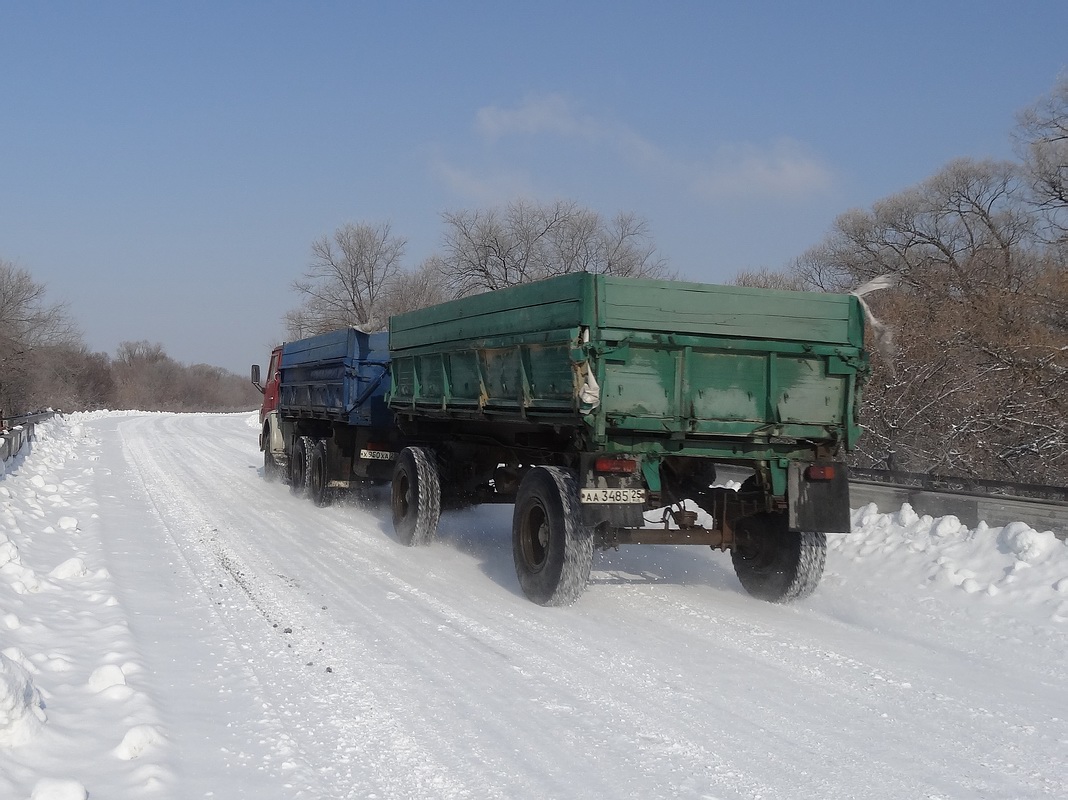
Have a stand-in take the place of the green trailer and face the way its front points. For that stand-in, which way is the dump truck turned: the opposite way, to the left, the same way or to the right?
the same way

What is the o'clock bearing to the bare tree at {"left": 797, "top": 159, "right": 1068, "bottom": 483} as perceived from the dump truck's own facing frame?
The bare tree is roughly at 5 o'clock from the dump truck.

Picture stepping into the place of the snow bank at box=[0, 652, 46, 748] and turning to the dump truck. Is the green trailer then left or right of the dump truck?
right

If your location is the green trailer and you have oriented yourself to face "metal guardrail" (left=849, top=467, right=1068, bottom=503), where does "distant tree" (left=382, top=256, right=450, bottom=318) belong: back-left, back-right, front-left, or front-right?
front-left

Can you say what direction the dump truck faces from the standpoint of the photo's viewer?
facing away from the viewer and to the left of the viewer

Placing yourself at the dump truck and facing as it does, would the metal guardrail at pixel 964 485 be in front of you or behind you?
behind

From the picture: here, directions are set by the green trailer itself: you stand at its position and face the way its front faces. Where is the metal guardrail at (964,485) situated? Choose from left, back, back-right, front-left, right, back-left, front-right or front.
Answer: right

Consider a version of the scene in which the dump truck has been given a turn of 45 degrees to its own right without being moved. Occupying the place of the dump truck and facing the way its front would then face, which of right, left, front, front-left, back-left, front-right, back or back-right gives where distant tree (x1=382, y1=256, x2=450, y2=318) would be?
front

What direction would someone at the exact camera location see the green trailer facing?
facing away from the viewer and to the left of the viewer

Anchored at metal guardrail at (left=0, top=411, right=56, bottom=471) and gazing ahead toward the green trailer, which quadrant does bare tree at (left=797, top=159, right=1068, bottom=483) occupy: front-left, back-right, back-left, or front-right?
front-left

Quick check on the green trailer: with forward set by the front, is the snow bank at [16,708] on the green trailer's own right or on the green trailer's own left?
on the green trailer's own left

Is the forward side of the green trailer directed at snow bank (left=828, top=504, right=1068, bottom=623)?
no

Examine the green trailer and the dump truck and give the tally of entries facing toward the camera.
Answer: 0

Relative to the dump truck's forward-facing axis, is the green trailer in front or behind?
behind

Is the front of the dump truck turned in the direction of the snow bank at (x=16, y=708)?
no
